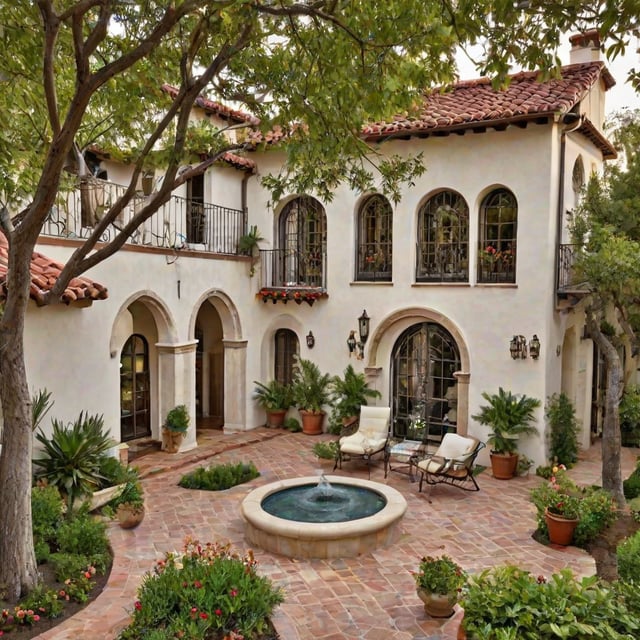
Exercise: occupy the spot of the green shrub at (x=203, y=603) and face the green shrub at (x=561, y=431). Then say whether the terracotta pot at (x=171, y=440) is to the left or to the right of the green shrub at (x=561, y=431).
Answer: left

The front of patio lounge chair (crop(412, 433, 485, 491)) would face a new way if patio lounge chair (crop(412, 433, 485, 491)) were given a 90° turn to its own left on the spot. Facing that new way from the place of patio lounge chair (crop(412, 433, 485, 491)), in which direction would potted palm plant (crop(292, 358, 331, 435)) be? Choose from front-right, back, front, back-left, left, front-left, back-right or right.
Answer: back

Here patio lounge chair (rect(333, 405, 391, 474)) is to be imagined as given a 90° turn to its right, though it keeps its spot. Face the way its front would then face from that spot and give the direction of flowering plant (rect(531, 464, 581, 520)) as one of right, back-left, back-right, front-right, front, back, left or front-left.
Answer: back

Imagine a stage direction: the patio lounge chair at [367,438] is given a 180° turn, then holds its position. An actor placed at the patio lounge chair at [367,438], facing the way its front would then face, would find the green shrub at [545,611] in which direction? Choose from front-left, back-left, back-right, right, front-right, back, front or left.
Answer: back-right

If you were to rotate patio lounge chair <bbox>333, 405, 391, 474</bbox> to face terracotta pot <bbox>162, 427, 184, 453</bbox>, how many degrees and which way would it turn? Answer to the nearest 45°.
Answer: approximately 45° to its right

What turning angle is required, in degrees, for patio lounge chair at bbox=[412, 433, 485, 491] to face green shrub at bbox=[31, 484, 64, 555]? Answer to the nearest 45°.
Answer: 0° — it already faces it

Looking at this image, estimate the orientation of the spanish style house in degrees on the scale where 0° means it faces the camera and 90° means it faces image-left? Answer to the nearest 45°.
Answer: approximately 0°

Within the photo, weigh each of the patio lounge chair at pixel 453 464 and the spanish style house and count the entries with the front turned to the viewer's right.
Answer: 0

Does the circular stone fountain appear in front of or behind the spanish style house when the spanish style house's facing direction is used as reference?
in front

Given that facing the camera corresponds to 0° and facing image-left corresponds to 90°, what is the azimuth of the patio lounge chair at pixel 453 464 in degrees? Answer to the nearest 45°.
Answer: approximately 45°

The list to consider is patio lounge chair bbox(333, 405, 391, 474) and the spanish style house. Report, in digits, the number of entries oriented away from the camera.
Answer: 0

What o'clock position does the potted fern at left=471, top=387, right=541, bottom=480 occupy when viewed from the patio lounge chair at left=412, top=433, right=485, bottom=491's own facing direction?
The potted fern is roughly at 6 o'clock from the patio lounge chair.
